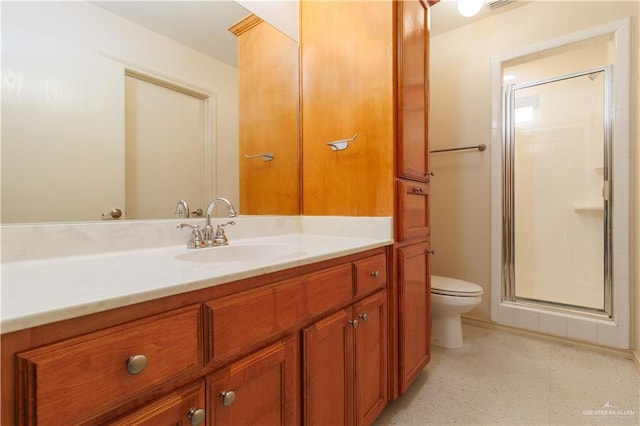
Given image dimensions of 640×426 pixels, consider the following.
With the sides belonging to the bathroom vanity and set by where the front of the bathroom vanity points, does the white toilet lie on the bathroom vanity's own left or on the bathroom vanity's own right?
on the bathroom vanity's own left

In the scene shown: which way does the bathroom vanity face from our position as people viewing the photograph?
facing the viewer and to the right of the viewer

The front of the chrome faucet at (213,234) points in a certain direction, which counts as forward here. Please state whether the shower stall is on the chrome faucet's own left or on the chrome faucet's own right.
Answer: on the chrome faucet's own left

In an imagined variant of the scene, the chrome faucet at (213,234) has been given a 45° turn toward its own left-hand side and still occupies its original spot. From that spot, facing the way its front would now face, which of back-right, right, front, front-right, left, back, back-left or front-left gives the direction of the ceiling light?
front

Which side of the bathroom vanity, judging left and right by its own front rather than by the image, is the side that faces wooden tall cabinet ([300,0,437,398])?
left

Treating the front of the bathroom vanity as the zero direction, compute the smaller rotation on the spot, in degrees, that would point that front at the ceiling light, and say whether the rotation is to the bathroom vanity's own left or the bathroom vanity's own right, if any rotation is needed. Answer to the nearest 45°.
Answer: approximately 45° to the bathroom vanity's own left

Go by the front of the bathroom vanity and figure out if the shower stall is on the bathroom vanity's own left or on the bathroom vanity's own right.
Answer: on the bathroom vanity's own left
